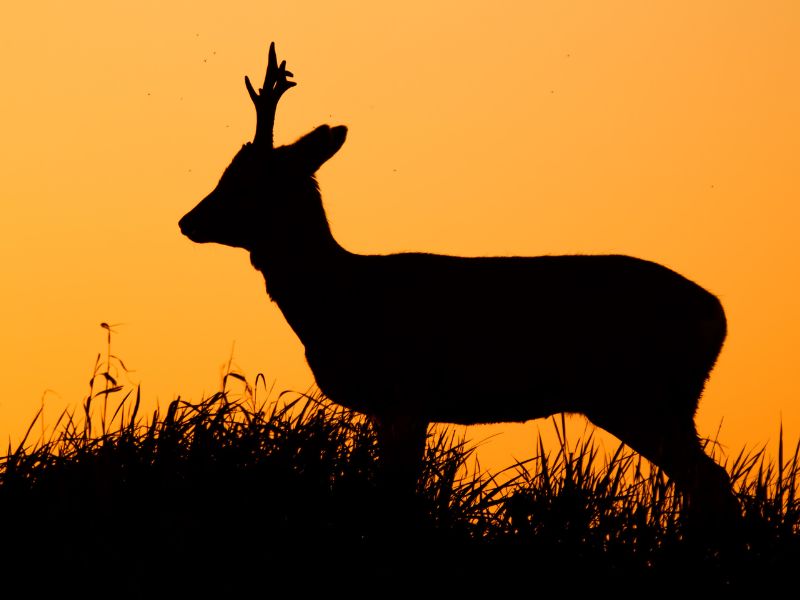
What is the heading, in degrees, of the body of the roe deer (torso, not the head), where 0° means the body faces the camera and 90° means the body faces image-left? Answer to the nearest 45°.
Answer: approximately 90°
